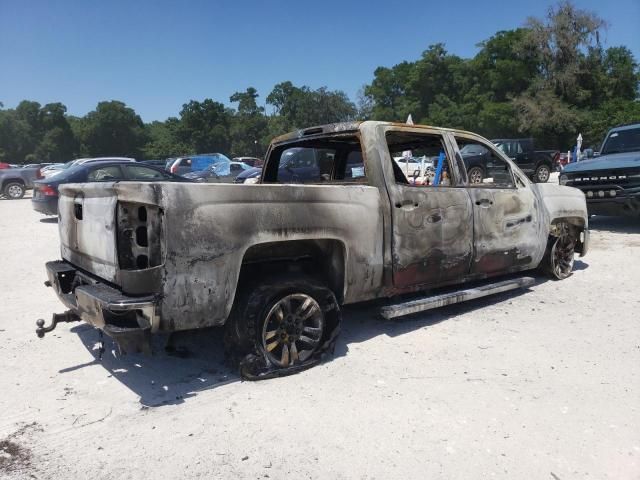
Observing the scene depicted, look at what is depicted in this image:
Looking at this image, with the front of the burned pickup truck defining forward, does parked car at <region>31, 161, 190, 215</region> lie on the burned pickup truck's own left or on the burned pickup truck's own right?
on the burned pickup truck's own left

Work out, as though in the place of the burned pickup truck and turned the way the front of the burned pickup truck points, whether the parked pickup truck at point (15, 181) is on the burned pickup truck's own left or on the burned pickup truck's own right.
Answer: on the burned pickup truck's own left

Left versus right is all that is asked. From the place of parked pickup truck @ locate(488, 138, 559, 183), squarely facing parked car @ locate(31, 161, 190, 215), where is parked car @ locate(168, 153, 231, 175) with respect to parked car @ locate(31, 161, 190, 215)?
right

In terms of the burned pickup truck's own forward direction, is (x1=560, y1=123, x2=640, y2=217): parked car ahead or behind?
ahead

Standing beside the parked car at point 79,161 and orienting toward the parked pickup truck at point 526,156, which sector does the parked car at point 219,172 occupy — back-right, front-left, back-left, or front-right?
front-left

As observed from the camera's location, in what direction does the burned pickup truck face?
facing away from the viewer and to the right of the viewer

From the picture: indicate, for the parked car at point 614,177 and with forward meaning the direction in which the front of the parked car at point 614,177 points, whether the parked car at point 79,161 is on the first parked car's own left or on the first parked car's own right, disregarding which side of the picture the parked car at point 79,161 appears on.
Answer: on the first parked car's own right

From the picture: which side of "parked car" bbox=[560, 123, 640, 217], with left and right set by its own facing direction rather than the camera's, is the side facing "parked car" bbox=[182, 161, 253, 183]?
right

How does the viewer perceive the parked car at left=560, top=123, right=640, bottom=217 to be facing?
facing the viewer and to the left of the viewer

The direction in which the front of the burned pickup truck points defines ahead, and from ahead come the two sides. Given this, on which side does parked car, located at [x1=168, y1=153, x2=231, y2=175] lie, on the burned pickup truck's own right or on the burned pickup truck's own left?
on the burned pickup truck's own left
